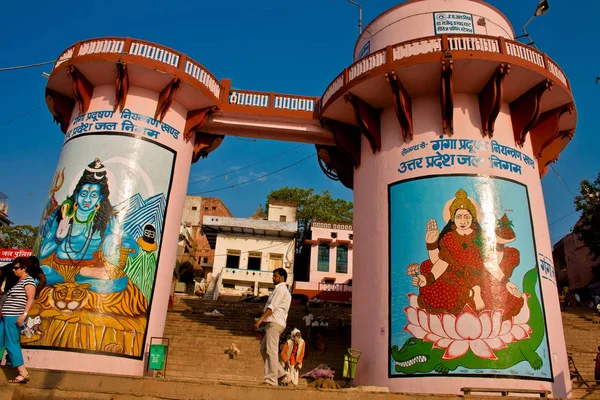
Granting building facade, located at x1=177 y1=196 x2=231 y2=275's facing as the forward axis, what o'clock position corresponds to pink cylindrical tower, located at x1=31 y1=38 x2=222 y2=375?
The pink cylindrical tower is roughly at 12 o'clock from the building facade.

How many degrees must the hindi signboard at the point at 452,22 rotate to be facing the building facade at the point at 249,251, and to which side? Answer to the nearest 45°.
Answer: approximately 135° to its right

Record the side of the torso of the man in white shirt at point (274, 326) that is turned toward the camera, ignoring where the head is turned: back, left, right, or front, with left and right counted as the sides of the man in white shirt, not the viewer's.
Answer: left

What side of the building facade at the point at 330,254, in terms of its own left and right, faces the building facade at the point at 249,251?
right

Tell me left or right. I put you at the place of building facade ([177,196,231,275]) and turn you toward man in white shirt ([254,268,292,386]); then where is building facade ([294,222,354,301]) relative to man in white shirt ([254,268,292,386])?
left

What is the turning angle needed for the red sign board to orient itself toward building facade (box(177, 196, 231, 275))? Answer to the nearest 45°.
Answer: approximately 135° to its left
